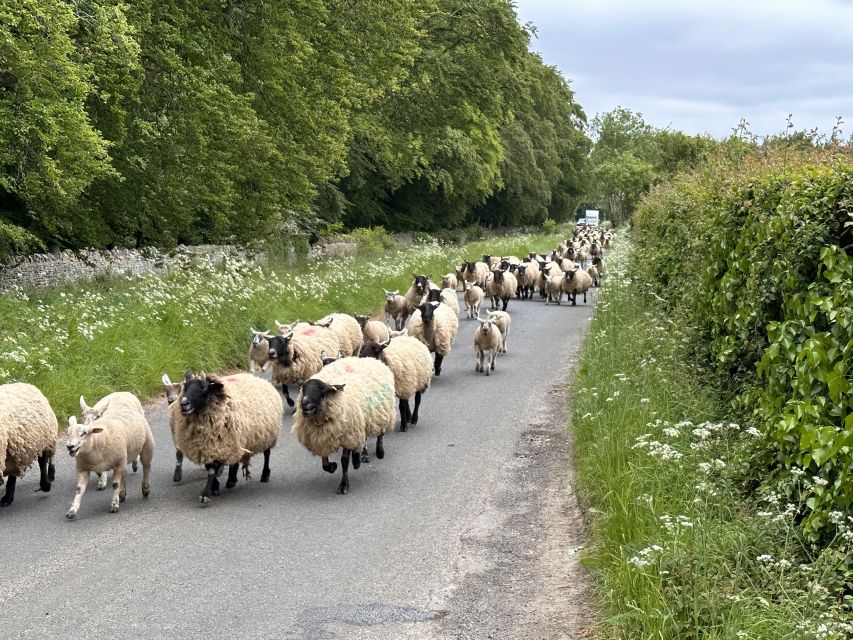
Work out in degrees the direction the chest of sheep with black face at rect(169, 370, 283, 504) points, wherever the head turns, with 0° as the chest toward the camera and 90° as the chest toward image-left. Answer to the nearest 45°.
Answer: approximately 45°

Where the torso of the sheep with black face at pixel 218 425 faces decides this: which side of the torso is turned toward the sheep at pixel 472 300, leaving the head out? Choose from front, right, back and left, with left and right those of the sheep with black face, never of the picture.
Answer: back

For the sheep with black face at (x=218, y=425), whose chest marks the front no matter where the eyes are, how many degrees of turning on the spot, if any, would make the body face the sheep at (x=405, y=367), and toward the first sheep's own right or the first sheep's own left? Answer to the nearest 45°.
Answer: approximately 180°

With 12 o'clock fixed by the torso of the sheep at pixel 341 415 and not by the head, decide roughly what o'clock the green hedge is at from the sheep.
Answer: The green hedge is roughly at 9 o'clock from the sheep.

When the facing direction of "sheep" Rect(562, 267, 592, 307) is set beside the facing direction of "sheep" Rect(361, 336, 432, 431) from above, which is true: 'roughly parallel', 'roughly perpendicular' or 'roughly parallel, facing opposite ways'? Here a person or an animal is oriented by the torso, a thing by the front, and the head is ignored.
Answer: roughly parallel

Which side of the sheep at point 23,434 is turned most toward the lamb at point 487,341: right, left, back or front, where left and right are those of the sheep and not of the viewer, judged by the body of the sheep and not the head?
back

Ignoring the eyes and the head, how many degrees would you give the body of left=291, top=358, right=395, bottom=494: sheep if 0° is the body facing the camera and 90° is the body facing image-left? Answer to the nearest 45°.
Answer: approximately 45°

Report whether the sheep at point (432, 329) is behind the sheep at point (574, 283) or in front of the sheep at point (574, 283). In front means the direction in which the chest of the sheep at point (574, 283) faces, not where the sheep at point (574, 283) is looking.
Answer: in front

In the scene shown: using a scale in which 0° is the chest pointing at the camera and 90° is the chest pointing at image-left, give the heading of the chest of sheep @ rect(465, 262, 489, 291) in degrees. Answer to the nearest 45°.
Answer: approximately 45°

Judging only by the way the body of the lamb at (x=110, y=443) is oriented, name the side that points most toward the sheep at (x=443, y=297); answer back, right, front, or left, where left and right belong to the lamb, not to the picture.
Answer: back

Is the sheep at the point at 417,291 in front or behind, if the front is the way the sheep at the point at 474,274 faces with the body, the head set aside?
in front

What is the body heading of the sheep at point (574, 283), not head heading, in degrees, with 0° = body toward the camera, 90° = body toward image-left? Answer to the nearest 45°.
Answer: approximately 45°
